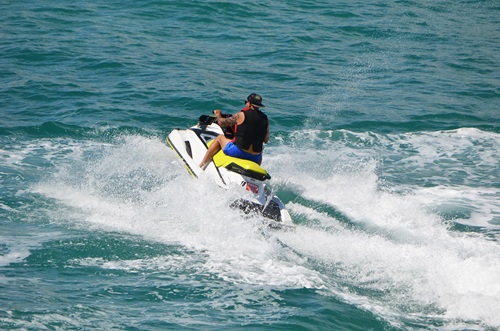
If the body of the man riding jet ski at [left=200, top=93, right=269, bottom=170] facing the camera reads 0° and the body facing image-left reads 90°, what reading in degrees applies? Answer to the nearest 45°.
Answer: approximately 135°

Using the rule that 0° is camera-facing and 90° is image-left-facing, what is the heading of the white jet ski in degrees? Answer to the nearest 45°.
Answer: approximately 135°
